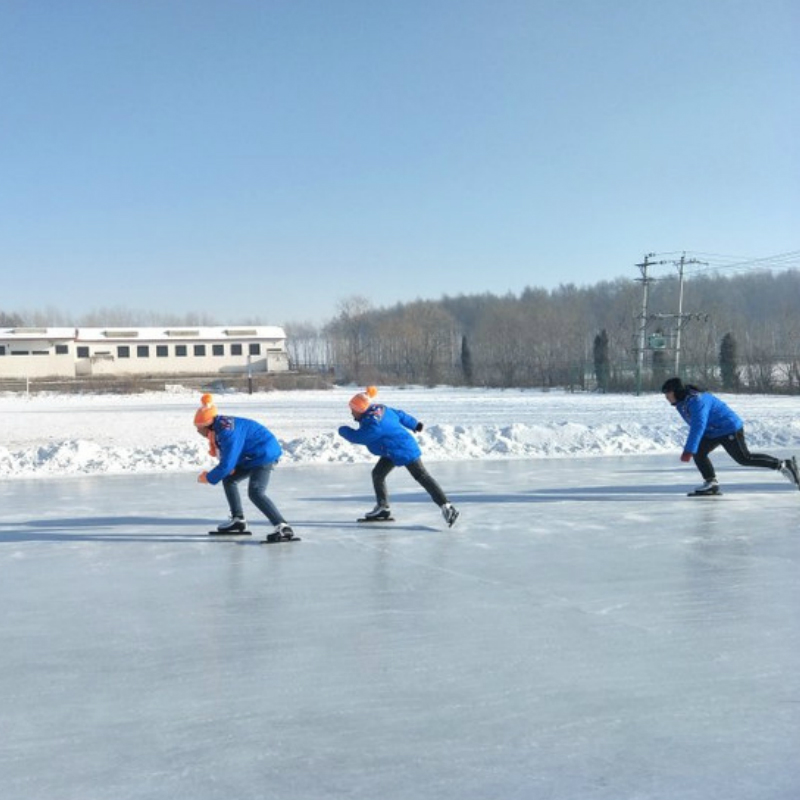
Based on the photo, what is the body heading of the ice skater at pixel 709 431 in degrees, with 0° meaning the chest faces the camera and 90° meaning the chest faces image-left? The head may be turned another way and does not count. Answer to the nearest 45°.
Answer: approximately 90°

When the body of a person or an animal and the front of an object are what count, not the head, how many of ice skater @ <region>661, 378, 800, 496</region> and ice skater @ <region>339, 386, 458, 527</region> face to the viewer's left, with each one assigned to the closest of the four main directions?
2

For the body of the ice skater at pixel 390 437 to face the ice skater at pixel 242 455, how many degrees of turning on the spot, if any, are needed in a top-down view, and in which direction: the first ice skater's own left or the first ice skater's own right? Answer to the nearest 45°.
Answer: approximately 45° to the first ice skater's own left

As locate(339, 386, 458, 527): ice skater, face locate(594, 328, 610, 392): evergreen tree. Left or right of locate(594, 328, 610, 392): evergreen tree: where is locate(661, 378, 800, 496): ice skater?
right

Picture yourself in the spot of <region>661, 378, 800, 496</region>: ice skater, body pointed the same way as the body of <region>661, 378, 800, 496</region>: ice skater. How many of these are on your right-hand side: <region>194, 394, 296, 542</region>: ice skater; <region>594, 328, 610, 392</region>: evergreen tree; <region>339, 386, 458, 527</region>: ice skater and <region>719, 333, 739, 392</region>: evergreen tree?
2

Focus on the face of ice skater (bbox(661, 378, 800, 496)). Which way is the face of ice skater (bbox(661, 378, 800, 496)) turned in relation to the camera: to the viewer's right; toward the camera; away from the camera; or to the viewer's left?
to the viewer's left

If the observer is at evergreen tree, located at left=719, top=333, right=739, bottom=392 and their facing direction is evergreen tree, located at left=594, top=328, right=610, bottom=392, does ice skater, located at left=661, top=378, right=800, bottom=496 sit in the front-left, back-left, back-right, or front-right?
front-left

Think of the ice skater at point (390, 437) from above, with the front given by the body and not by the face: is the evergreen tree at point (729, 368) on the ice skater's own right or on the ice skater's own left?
on the ice skater's own right

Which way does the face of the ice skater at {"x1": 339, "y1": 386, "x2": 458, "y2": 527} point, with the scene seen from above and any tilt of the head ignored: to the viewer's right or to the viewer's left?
to the viewer's left

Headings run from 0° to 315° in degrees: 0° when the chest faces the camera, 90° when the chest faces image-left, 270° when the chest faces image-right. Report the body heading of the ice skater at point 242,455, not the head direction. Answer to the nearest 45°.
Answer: approximately 90°

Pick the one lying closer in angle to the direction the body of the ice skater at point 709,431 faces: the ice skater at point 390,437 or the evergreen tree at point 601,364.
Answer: the ice skater

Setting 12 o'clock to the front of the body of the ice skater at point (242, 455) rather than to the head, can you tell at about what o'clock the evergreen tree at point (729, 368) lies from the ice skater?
The evergreen tree is roughly at 4 o'clock from the ice skater.

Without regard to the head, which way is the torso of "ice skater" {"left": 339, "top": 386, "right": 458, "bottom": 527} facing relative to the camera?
to the viewer's left

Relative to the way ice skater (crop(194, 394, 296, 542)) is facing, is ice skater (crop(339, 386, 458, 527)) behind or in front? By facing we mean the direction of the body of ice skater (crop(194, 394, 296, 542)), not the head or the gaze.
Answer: behind

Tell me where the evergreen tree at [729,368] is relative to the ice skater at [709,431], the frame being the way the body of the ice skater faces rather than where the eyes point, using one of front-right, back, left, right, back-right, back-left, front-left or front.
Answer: right
